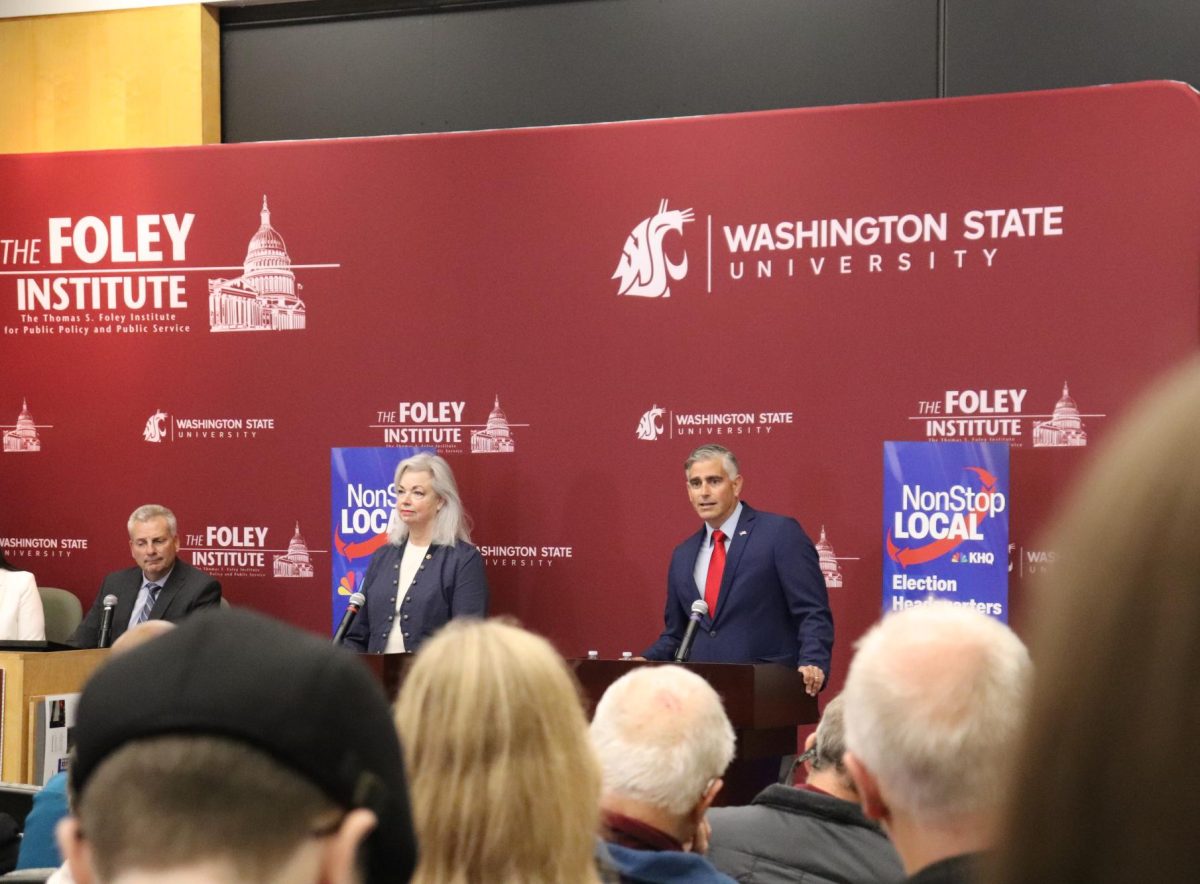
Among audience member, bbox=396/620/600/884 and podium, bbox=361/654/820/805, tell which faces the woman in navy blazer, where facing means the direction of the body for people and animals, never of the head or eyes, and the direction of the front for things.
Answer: the audience member

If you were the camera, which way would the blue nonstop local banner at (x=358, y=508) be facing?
facing the viewer

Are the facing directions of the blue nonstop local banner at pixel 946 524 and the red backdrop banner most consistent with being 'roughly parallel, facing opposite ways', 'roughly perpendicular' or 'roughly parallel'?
roughly parallel

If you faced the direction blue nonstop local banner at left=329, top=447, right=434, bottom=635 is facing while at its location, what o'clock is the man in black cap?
The man in black cap is roughly at 12 o'clock from the blue nonstop local banner.

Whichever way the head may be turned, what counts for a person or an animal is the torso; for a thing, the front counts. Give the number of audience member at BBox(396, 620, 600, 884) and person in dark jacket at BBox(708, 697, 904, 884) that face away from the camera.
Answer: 2

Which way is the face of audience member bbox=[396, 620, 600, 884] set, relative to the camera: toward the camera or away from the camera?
away from the camera

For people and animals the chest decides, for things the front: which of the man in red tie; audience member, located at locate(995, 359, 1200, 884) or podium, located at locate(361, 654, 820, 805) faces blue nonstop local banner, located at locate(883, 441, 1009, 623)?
the audience member

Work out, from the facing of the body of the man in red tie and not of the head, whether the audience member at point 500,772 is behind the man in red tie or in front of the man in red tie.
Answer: in front

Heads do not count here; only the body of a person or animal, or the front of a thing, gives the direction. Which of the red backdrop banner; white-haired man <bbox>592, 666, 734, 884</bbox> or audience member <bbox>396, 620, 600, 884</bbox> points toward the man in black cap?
the red backdrop banner

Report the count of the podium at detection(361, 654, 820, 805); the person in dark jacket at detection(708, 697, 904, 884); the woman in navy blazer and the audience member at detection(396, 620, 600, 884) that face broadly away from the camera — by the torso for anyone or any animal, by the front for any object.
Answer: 2

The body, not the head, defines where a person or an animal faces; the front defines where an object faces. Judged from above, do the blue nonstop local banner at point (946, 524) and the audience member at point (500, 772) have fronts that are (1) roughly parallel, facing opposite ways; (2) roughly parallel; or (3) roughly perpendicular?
roughly parallel, facing opposite ways

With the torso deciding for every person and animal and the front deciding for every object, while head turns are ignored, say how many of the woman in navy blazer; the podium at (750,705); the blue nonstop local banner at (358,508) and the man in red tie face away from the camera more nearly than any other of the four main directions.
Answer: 0

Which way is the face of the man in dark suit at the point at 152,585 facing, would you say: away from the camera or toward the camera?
toward the camera

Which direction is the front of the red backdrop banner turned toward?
toward the camera

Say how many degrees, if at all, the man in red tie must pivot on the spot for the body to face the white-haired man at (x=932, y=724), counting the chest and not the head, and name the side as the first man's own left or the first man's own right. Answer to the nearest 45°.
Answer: approximately 45° to the first man's own left

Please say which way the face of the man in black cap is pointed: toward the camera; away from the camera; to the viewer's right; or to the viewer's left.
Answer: away from the camera

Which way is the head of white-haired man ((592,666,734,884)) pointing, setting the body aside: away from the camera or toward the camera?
away from the camera

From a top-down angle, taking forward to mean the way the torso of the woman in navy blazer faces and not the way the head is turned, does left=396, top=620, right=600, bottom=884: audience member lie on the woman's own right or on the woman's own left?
on the woman's own left

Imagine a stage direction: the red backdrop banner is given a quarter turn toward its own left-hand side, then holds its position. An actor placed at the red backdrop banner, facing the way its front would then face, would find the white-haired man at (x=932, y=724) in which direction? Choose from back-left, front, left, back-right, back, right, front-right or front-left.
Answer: right

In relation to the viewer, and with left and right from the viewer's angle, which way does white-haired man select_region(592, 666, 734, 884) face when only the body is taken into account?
facing away from the viewer and to the right of the viewer

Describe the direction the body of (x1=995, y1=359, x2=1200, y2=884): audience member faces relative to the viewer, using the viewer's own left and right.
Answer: facing away from the viewer
